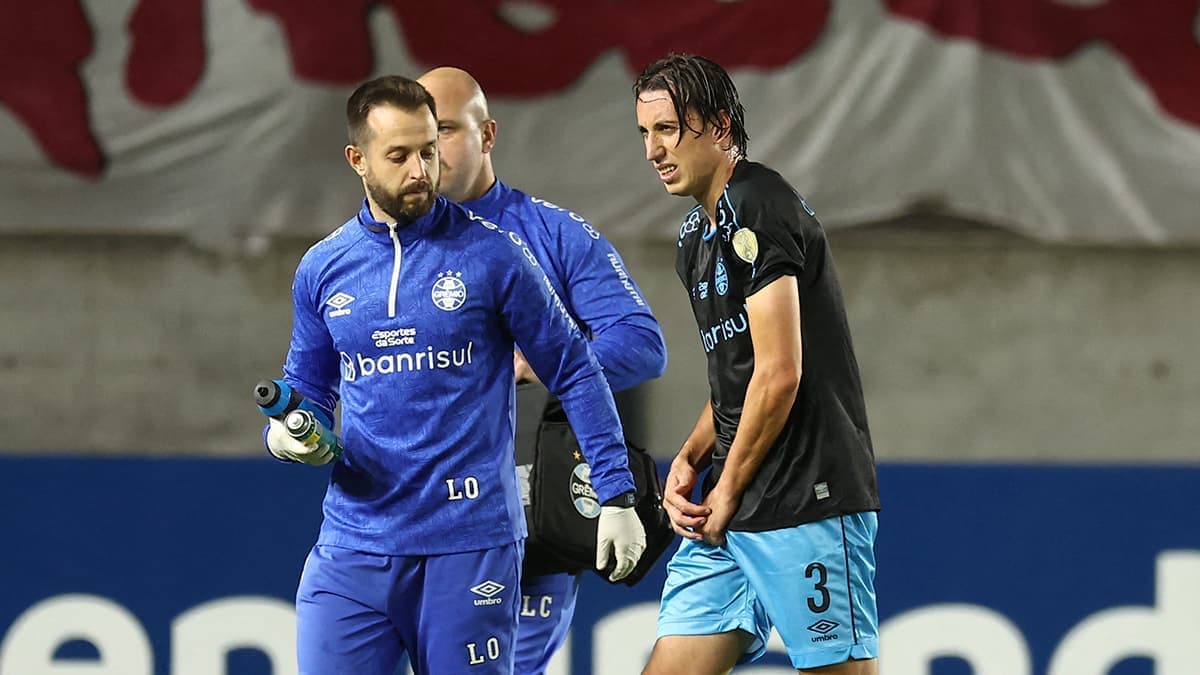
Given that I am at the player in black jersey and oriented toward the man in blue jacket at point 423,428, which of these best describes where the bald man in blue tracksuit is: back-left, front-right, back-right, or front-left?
front-right

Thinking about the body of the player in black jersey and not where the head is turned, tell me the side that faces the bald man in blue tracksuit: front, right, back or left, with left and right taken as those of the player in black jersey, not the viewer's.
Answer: right

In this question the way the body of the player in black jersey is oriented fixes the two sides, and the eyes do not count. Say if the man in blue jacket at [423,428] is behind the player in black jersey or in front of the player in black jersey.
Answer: in front

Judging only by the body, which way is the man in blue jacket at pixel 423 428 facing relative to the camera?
toward the camera

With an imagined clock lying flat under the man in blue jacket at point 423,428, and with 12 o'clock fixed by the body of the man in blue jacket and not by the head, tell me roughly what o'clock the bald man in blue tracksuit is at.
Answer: The bald man in blue tracksuit is roughly at 7 o'clock from the man in blue jacket.

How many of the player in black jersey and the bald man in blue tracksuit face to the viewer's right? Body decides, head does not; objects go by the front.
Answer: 0

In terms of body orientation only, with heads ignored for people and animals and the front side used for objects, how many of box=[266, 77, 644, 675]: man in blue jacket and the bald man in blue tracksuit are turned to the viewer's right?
0

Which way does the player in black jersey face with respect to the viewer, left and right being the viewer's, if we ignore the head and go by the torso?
facing the viewer and to the left of the viewer

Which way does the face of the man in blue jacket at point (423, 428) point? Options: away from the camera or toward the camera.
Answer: toward the camera

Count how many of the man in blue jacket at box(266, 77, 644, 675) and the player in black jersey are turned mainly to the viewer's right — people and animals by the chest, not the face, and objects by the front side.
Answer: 0

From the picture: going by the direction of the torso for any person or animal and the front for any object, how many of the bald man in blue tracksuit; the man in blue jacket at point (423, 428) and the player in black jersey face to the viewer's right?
0

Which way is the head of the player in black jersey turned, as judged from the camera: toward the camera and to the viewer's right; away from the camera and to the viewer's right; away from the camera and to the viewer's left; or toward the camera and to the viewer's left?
toward the camera and to the viewer's left

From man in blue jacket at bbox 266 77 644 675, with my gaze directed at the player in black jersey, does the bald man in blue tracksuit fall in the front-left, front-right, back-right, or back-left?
front-left

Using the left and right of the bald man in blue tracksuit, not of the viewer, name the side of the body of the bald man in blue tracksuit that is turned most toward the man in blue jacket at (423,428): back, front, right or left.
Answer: front
